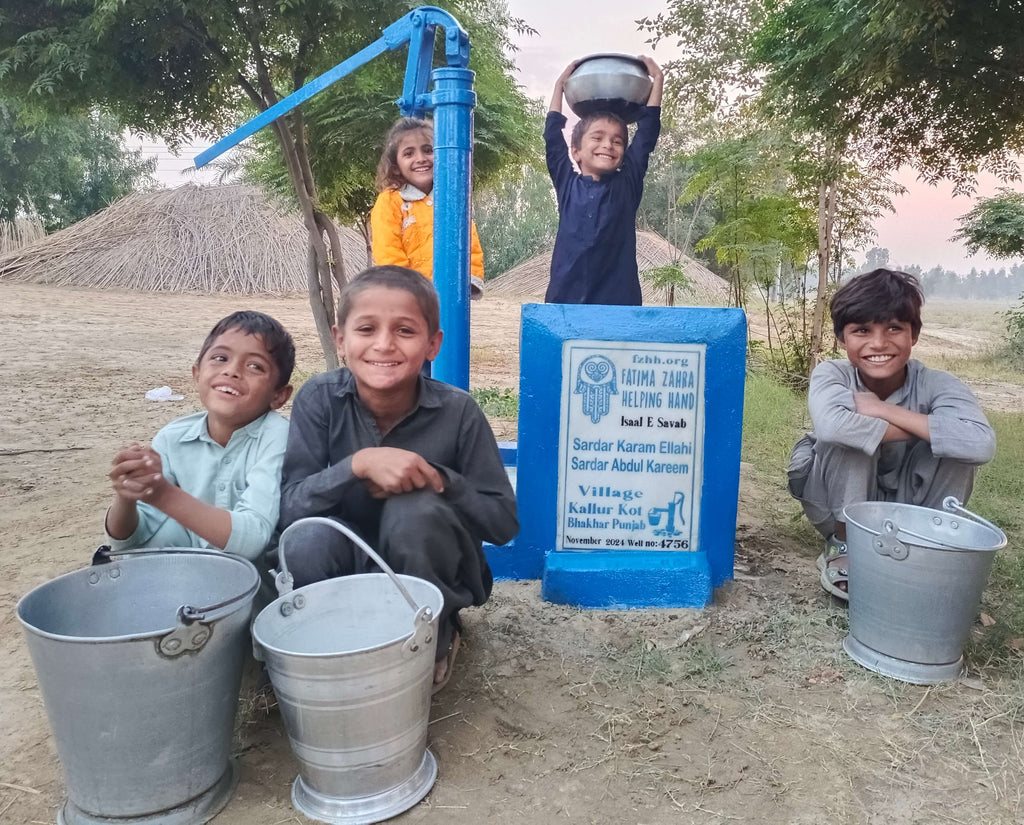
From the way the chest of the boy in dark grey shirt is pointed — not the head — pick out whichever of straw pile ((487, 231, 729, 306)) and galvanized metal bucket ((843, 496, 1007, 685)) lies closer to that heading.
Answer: the galvanized metal bucket

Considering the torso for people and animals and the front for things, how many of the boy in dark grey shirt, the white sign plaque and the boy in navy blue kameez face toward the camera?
3

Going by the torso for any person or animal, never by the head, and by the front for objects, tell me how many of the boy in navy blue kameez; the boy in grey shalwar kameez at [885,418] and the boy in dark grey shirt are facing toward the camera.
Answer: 3

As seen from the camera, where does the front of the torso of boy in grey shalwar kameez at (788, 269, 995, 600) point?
toward the camera

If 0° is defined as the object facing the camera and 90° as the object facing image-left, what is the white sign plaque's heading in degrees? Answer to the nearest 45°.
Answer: approximately 0°

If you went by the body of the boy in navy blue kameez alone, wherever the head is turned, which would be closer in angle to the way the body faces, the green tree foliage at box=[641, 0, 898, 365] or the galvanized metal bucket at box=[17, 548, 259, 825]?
the galvanized metal bucket

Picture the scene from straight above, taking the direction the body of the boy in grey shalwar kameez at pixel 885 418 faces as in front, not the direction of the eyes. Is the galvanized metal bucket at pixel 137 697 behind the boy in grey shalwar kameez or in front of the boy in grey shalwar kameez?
in front

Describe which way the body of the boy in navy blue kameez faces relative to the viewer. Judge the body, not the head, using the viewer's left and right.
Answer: facing the viewer

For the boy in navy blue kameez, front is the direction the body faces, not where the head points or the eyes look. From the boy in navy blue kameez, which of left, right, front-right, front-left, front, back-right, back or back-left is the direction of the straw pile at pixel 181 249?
back-right

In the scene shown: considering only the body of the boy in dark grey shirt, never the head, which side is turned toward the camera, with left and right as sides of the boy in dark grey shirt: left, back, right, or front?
front

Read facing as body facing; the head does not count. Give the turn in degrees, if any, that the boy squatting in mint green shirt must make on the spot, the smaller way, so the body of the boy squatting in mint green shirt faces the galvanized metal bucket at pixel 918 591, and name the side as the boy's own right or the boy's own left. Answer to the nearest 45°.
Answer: approximately 135° to the boy's own left

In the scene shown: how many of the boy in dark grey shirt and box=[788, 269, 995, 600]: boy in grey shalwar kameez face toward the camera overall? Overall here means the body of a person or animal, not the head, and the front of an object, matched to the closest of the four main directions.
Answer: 2
